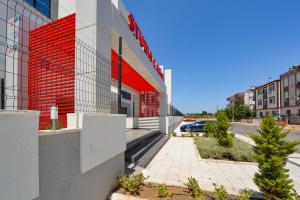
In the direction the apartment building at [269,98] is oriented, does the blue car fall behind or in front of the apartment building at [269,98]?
in front

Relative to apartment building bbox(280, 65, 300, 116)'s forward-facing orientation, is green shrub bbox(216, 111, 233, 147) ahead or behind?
ahead

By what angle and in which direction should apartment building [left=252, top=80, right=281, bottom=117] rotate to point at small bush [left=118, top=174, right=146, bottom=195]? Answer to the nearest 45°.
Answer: approximately 45° to its left

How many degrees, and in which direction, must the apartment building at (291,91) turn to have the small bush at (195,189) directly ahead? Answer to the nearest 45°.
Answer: approximately 45° to its left

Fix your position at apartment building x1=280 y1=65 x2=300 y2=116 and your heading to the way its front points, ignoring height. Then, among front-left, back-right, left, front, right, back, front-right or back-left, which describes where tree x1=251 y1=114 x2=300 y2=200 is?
front-left

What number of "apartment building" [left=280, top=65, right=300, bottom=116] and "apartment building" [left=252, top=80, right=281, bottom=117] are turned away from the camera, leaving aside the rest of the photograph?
0
